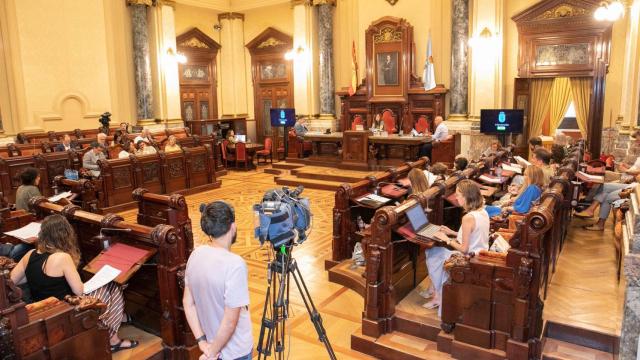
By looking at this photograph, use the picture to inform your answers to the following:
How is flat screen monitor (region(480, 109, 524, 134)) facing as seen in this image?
toward the camera

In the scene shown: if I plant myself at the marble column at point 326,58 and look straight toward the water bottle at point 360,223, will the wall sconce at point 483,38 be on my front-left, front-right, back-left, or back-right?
front-left

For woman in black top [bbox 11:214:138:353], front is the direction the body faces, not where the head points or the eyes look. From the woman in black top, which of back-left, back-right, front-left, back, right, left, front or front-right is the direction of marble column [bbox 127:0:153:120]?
front-left

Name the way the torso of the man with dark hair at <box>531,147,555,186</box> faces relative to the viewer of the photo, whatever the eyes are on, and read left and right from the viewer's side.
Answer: facing to the left of the viewer

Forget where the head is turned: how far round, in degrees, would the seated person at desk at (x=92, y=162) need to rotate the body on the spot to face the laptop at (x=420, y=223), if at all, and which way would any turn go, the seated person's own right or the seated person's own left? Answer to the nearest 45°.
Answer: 0° — they already face it

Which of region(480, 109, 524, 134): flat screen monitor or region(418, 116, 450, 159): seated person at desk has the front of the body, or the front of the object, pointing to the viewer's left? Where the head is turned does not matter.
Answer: the seated person at desk

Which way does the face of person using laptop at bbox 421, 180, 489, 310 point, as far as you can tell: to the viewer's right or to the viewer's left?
to the viewer's left

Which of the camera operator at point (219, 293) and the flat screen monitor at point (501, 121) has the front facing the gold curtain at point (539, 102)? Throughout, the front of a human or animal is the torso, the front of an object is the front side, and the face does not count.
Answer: the camera operator

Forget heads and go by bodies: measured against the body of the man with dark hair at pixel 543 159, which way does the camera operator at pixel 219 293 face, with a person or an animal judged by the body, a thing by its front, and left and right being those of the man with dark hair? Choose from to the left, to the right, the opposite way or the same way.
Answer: to the right

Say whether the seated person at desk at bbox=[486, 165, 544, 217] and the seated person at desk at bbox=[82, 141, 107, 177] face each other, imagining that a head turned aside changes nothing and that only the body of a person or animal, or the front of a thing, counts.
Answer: yes

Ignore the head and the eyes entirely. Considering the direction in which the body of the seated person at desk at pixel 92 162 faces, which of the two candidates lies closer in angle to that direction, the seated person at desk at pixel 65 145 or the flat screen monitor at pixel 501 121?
the flat screen monitor

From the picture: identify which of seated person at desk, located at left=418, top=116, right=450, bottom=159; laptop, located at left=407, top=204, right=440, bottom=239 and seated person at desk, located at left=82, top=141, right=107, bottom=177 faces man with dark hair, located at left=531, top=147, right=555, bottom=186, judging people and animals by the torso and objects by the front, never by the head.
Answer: seated person at desk, located at left=82, top=141, right=107, bottom=177

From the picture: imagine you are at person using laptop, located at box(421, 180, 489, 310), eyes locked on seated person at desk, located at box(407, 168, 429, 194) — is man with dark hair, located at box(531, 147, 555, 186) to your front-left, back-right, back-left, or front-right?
front-right

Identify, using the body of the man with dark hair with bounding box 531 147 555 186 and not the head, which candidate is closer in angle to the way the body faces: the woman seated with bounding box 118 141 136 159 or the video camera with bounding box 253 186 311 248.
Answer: the woman seated

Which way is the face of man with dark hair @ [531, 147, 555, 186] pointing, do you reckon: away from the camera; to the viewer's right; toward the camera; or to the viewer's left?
to the viewer's left

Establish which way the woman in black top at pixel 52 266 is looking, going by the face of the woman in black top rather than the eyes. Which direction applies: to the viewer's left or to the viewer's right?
to the viewer's right

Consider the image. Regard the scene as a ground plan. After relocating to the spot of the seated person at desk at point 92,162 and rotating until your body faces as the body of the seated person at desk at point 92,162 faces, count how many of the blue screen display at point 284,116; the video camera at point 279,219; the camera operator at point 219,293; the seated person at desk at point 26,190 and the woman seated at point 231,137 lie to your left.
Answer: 2

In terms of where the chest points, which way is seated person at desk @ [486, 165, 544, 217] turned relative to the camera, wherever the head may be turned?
to the viewer's left

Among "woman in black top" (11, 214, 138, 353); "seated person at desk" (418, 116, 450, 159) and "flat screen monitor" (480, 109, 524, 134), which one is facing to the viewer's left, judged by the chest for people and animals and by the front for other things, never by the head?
the seated person at desk

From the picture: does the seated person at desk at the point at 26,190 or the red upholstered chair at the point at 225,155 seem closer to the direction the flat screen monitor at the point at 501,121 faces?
the seated person at desk
